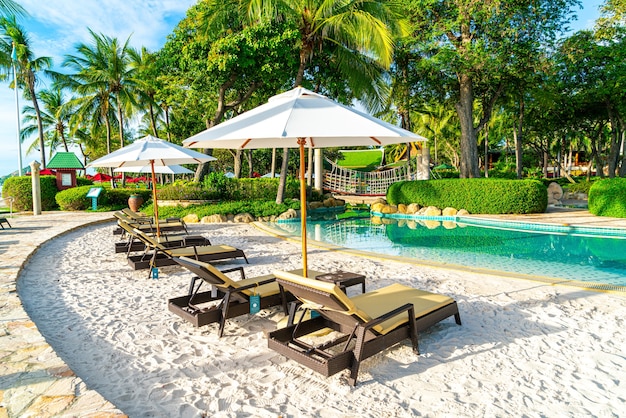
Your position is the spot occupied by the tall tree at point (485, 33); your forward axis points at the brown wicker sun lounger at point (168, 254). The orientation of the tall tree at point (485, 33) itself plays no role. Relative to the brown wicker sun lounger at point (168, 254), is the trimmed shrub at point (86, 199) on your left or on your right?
right

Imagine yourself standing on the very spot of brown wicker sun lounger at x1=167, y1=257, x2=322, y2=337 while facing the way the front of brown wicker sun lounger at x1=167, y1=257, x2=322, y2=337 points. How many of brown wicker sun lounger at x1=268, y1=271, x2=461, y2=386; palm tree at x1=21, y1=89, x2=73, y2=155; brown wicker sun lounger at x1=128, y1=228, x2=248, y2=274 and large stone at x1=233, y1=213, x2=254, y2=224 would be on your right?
1

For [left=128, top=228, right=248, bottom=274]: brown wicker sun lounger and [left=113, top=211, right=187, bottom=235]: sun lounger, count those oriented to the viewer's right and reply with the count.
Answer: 2

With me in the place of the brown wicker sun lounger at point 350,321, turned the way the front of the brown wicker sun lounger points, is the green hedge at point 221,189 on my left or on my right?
on my left

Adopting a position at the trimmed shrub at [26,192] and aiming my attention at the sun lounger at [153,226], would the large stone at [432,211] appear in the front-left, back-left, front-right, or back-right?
front-left

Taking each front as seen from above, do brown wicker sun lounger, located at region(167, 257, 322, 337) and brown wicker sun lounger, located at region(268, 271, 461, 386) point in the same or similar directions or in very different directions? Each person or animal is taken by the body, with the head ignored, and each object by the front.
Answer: same or similar directions

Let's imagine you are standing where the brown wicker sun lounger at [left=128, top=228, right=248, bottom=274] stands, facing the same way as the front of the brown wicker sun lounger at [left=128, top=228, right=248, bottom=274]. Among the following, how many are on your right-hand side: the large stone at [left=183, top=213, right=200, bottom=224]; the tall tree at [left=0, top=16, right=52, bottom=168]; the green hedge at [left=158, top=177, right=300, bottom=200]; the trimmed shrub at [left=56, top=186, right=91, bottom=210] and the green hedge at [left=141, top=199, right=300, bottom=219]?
0

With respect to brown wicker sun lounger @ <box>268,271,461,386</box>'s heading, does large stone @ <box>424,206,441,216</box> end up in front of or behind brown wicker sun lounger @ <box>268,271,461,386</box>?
in front

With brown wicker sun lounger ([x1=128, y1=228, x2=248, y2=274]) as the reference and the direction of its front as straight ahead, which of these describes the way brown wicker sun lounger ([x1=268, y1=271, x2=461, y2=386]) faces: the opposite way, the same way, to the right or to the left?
the same way

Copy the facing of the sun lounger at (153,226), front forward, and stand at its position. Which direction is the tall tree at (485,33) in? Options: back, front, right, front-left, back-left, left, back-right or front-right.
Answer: front

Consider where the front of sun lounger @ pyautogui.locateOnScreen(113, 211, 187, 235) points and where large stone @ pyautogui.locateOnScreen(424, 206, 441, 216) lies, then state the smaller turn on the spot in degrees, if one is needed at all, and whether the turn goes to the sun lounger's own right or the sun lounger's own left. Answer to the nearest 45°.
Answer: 0° — it already faces it

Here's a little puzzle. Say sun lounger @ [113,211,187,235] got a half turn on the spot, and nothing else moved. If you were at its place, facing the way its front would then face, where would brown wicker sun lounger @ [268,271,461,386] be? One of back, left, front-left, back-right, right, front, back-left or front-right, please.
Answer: left

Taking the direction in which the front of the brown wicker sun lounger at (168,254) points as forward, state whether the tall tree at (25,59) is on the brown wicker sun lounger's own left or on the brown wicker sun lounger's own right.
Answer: on the brown wicker sun lounger's own left

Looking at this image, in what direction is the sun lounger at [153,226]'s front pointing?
to the viewer's right

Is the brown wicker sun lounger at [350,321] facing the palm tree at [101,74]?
no

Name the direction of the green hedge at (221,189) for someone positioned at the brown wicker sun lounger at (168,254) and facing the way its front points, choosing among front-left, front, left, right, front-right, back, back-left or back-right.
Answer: left

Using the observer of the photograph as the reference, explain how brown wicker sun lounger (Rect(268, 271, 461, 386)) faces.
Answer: facing away from the viewer and to the right of the viewer

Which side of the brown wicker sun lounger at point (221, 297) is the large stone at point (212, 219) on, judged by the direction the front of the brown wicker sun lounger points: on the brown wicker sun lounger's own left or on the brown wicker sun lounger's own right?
on the brown wicker sun lounger's own left

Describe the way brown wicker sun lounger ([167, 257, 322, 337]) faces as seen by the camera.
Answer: facing away from the viewer and to the right of the viewer

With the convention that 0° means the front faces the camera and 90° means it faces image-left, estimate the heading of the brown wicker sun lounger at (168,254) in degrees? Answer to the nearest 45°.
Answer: approximately 270°
